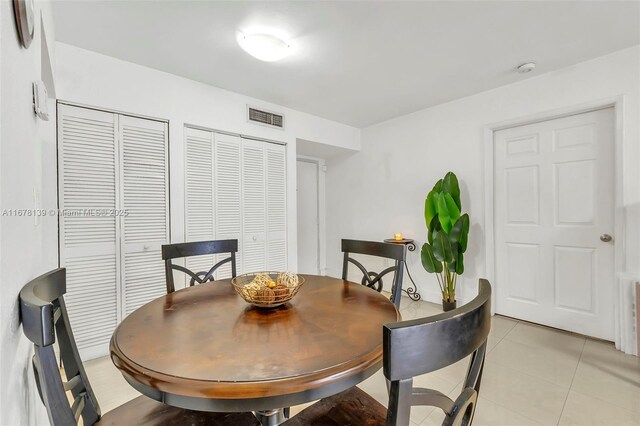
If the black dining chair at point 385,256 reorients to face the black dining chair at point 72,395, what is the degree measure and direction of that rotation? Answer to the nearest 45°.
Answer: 0° — it already faces it

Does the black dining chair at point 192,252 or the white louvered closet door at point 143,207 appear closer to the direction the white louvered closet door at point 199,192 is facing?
the black dining chair

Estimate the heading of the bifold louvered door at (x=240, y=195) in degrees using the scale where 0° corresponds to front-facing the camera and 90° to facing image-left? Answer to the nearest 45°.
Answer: approximately 315°

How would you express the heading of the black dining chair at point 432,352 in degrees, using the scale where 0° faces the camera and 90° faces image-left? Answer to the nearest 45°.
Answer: approximately 135°

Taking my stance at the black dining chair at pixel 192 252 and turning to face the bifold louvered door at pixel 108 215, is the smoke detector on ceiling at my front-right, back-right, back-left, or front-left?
back-right

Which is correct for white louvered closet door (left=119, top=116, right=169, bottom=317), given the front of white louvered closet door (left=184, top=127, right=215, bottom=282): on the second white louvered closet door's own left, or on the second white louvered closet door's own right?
on the second white louvered closet door's own right

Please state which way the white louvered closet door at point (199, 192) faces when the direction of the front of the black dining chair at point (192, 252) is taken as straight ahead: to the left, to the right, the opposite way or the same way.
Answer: the same way

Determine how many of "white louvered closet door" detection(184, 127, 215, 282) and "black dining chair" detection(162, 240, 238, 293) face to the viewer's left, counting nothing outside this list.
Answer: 0

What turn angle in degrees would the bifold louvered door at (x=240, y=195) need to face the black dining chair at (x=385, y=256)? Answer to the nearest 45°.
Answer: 0° — it already faces it

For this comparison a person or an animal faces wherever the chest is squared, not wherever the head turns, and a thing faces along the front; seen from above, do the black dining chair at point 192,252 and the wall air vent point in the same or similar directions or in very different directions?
same or similar directions

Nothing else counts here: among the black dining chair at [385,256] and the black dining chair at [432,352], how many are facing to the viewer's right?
0

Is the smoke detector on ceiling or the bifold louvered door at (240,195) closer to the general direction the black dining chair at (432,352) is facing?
the bifold louvered door

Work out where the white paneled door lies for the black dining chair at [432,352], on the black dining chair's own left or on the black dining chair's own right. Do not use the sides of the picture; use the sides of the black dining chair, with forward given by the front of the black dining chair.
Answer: on the black dining chair's own right

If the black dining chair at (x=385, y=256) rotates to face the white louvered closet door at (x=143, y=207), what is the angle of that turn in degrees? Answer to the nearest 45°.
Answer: approximately 45° to its right

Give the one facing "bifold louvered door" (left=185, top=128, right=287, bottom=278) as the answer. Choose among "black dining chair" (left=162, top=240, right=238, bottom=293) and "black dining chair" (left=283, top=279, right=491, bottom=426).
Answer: "black dining chair" (left=283, top=279, right=491, bottom=426)

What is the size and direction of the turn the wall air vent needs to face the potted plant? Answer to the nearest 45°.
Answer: approximately 45° to its left

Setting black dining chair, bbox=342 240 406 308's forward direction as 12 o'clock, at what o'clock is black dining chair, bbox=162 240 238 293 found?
black dining chair, bbox=162 240 238 293 is roughly at 1 o'clock from black dining chair, bbox=342 240 406 308.

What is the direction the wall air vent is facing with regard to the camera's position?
facing the viewer and to the right of the viewer

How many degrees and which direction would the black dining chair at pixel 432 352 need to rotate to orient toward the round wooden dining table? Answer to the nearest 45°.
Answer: approximately 45° to its left

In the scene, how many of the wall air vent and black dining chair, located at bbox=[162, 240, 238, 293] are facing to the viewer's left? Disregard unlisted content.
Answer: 0
